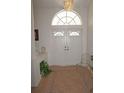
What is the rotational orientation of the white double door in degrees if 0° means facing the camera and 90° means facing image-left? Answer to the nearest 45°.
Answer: approximately 0°
